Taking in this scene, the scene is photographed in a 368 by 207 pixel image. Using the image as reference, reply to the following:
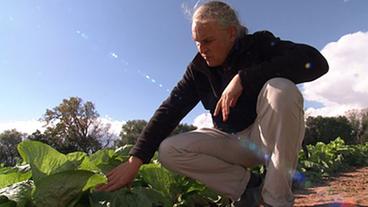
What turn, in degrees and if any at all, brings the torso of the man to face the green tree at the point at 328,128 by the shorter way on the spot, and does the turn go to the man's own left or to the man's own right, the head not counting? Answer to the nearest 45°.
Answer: approximately 135° to the man's own right

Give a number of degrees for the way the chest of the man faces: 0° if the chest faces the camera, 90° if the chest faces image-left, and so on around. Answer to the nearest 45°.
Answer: approximately 45°

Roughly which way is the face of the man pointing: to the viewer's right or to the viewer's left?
to the viewer's left
